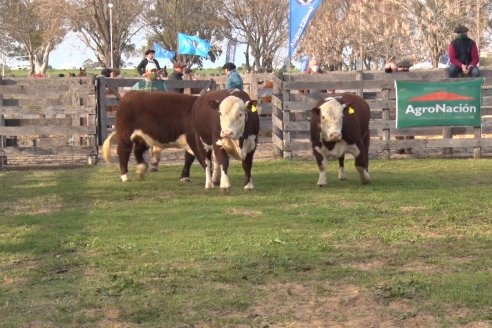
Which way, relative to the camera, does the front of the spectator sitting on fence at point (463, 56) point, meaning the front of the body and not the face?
toward the camera

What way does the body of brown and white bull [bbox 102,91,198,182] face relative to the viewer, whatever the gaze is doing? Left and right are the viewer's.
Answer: facing to the right of the viewer

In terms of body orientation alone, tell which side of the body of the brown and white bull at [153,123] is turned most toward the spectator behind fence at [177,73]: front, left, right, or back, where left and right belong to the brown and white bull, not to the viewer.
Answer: left

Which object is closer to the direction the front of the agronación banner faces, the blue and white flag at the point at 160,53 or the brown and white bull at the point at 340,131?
the brown and white bull

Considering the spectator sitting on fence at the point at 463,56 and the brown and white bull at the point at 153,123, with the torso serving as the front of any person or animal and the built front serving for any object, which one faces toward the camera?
the spectator sitting on fence

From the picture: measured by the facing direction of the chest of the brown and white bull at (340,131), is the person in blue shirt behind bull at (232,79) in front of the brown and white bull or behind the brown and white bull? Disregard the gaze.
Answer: behind

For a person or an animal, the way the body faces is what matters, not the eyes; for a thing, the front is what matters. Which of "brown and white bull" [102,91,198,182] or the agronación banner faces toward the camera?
the agronación banner

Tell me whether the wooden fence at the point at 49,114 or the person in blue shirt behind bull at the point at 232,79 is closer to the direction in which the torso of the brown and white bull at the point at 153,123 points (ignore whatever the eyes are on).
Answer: the person in blue shirt behind bull

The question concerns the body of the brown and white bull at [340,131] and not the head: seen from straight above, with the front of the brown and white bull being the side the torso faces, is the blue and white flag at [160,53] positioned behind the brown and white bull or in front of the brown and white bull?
behind

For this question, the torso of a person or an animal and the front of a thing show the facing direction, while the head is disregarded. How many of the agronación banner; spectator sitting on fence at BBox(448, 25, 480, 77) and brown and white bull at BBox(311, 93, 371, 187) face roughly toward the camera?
3

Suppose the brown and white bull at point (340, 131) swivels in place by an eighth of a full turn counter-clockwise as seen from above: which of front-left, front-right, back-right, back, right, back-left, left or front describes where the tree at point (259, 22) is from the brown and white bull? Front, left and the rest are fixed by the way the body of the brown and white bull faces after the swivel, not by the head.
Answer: back-left

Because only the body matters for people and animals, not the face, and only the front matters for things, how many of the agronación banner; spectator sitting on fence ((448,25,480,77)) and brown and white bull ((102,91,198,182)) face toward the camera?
2

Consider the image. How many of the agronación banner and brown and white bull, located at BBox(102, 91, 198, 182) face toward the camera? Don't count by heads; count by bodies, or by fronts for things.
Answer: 1

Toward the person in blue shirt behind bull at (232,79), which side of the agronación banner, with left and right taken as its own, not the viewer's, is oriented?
right

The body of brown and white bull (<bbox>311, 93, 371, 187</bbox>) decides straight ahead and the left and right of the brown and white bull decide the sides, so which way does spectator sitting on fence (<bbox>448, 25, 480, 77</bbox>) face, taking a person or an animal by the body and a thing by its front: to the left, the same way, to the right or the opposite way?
the same way

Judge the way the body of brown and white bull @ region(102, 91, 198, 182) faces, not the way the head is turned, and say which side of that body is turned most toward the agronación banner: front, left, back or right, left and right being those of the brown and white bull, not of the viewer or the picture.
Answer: front

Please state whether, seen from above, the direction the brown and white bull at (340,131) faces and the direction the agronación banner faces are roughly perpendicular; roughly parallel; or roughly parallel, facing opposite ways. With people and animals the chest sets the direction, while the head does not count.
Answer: roughly parallel

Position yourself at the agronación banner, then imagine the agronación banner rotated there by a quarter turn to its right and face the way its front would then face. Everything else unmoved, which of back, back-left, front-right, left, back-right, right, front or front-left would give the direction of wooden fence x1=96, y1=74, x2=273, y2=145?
front
